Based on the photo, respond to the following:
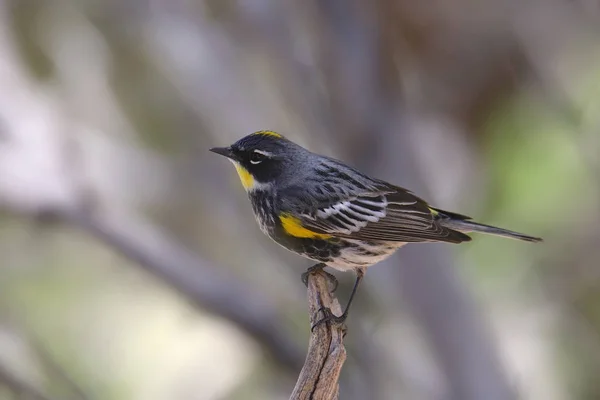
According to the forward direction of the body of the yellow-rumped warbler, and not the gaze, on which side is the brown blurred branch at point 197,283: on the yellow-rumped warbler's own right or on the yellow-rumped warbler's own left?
on the yellow-rumped warbler's own right

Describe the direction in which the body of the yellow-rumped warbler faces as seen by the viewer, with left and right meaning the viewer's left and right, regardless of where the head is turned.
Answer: facing to the left of the viewer
